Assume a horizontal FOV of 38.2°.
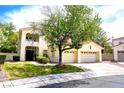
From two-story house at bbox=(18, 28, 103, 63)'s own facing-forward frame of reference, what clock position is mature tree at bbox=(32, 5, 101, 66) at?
The mature tree is roughly at 11 o'clock from the two-story house.

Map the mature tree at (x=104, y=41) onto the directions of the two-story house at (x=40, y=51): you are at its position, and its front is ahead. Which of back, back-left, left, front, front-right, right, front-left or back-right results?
back-left

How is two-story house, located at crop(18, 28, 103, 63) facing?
toward the camera

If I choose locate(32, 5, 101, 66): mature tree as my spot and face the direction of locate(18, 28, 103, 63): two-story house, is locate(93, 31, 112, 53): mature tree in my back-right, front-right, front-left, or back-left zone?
front-right
